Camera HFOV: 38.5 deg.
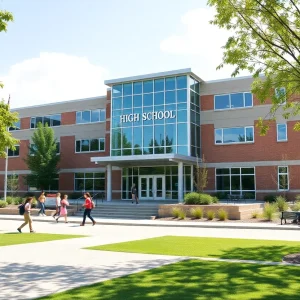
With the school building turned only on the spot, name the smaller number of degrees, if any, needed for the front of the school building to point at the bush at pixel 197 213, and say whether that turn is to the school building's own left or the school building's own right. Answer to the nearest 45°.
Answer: approximately 45° to the school building's own left

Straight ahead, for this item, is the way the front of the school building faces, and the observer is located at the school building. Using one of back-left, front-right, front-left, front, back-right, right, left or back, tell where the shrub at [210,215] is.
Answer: front-left

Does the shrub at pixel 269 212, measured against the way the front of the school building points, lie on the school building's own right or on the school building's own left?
on the school building's own left

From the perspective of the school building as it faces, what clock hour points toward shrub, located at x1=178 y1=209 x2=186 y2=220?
The shrub is roughly at 11 o'clock from the school building.

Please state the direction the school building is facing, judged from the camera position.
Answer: facing the viewer and to the left of the viewer

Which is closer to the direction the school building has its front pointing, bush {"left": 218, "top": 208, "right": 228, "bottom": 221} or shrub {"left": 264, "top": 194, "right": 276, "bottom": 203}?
the bush

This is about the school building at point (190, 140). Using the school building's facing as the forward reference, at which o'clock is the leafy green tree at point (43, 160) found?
The leafy green tree is roughly at 2 o'clock from the school building.

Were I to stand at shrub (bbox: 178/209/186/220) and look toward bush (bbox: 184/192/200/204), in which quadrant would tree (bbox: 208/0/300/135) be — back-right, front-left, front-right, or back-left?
back-right

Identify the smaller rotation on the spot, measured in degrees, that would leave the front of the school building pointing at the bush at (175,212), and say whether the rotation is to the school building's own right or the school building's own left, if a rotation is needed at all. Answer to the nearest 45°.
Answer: approximately 45° to the school building's own left

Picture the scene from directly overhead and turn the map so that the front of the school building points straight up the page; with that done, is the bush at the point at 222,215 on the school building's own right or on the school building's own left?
on the school building's own left
